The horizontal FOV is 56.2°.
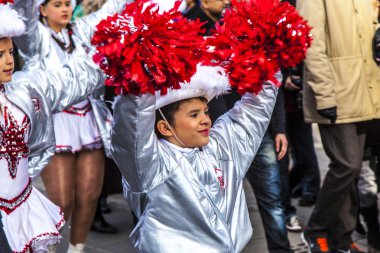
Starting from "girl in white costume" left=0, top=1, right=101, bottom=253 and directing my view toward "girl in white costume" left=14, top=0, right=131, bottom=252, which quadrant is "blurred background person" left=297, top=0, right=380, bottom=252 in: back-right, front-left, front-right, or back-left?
front-right

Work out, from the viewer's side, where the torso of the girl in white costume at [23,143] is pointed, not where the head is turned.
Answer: toward the camera

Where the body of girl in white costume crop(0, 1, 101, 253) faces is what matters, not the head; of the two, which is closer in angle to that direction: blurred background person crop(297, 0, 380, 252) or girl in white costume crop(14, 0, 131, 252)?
the blurred background person

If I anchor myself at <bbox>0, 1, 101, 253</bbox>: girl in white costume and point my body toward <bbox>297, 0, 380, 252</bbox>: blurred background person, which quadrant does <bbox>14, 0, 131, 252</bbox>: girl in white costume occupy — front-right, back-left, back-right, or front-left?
front-left

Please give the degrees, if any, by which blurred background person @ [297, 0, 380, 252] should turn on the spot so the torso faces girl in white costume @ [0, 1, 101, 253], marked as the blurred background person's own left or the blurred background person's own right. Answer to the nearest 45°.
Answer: approximately 90° to the blurred background person's own right

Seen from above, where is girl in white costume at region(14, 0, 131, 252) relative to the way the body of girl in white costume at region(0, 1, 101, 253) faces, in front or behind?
behind

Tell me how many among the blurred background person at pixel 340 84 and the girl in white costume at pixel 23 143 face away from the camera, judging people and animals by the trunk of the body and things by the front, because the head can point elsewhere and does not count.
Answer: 0
